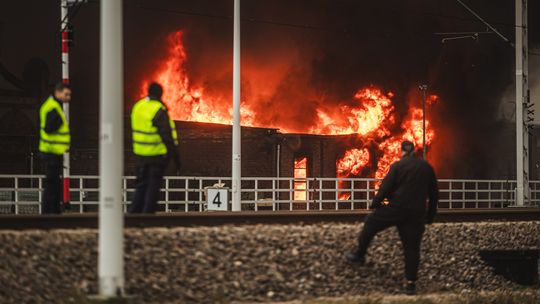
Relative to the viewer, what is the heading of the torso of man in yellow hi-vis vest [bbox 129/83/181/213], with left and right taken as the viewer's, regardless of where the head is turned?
facing away from the viewer and to the right of the viewer

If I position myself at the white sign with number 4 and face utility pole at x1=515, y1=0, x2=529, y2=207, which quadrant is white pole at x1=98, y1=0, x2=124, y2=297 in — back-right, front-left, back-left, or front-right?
back-right

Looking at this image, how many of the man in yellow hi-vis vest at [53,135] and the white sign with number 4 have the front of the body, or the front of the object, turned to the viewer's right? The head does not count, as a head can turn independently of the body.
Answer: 1

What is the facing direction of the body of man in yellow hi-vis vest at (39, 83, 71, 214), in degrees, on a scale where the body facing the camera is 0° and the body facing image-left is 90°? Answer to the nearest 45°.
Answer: approximately 270°

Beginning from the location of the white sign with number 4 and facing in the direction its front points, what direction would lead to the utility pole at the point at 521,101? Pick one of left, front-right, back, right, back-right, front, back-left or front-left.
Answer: back-left

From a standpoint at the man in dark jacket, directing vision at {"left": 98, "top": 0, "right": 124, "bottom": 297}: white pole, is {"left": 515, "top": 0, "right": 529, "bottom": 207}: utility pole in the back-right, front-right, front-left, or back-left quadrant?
back-right

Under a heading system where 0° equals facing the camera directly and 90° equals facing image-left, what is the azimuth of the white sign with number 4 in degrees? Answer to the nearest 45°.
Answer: approximately 0°
